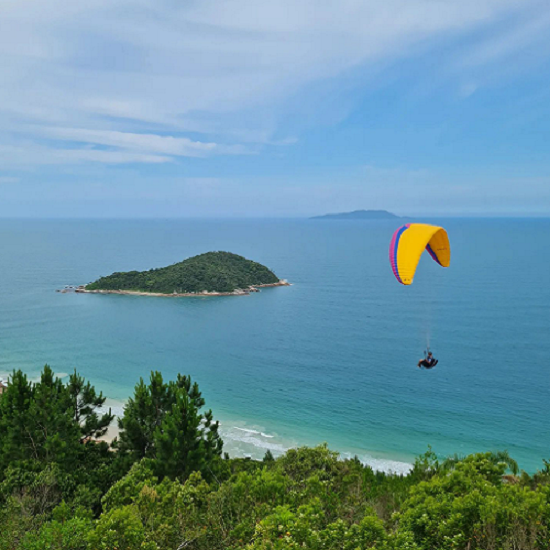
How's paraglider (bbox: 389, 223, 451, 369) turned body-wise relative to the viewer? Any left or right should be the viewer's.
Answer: facing away from the viewer and to the left of the viewer

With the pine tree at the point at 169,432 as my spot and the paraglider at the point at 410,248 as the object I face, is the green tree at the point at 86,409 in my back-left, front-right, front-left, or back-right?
back-left

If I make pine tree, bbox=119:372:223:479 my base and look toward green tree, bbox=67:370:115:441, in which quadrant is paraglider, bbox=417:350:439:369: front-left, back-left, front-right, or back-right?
back-right
